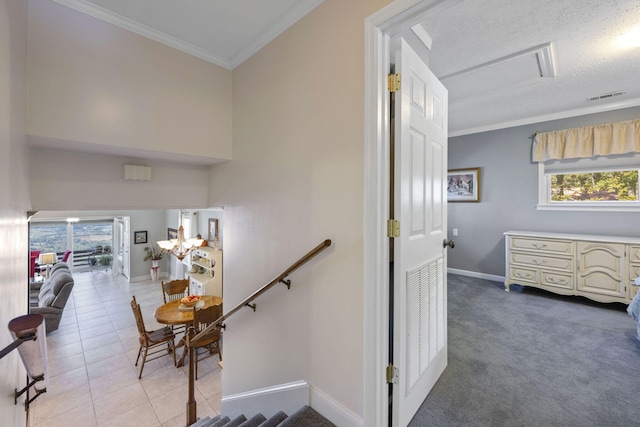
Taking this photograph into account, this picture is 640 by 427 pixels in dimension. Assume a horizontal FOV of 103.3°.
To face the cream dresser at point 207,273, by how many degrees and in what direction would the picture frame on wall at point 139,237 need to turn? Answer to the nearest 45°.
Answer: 0° — it already faces it

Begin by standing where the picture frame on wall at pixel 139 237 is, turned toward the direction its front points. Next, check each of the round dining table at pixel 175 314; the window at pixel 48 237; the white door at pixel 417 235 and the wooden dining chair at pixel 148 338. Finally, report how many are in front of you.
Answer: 3

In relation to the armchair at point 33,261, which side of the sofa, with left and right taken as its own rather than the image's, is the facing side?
right

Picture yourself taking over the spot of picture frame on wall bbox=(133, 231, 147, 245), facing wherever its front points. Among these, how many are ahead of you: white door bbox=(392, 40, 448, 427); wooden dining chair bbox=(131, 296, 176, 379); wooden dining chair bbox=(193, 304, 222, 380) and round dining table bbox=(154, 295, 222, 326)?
4

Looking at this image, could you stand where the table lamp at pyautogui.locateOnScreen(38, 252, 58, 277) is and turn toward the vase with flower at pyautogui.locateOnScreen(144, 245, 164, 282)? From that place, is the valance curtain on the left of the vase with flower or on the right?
right

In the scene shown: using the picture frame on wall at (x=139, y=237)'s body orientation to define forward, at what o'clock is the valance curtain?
The valance curtain is roughly at 11 o'clock from the picture frame on wall.

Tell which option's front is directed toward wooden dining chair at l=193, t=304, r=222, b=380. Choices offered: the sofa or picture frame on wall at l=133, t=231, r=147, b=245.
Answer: the picture frame on wall

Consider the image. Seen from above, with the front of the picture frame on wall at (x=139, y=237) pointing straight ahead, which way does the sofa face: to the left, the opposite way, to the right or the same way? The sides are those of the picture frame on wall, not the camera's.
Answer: to the right

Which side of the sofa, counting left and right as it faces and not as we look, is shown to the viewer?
left

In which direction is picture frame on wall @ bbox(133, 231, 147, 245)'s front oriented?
toward the camera

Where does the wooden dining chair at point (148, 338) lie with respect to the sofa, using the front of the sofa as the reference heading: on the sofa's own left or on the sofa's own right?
on the sofa's own left

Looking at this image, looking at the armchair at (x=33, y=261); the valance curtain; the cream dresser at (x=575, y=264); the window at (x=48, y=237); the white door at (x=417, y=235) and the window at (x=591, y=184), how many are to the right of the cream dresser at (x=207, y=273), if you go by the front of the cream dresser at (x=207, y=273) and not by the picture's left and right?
2

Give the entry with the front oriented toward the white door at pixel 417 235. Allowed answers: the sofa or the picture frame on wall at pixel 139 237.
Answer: the picture frame on wall

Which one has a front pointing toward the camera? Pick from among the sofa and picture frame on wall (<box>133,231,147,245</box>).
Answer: the picture frame on wall

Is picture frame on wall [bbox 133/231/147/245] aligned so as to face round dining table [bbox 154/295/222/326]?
yes
